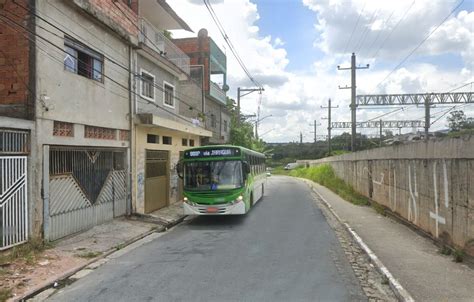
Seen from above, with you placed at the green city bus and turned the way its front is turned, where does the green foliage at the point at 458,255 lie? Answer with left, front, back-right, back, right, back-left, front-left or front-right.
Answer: front-left

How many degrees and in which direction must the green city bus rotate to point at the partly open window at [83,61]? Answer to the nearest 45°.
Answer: approximately 45° to its right

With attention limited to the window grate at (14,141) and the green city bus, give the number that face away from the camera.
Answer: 0

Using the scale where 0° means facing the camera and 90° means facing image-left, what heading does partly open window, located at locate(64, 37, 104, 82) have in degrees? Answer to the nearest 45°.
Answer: approximately 315°

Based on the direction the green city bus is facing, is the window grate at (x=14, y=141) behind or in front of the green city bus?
in front

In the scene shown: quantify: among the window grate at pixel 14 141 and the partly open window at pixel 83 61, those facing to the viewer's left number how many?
0

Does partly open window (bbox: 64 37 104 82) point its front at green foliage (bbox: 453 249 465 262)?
yes

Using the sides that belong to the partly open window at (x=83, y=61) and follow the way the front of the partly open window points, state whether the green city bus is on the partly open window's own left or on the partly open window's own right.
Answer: on the partly open window's own left

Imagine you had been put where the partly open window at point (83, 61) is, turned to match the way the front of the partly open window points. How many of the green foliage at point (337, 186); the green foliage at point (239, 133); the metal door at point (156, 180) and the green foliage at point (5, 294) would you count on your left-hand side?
3

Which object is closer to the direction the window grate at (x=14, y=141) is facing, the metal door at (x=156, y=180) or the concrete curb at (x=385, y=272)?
the concrete curb

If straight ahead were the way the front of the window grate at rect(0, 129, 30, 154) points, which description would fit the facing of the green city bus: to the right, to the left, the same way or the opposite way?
to the right

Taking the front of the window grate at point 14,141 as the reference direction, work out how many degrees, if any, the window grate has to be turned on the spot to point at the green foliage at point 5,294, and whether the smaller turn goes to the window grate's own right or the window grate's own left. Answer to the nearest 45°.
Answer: approximately 45° to the window grate's own right

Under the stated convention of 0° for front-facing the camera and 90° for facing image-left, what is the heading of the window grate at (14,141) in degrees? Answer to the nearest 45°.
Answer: approximately 315°
